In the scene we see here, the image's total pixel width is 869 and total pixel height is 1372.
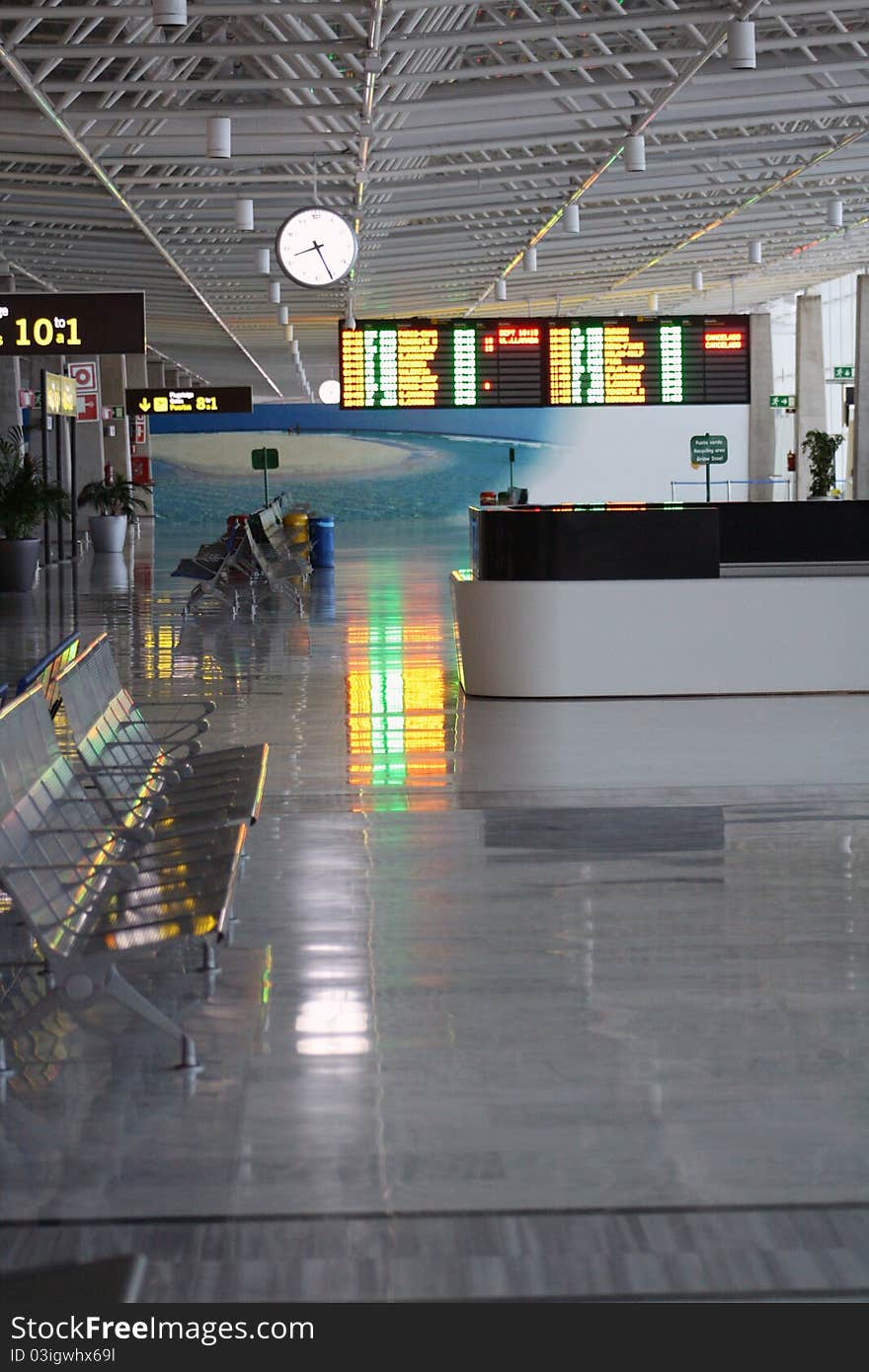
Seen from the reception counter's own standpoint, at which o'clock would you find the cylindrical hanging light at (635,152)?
The cylindrical hanging light is roughly at 6 o'clock from the reception counter.

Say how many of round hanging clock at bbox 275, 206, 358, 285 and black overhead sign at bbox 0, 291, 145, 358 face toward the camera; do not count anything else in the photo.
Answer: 2

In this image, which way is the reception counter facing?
toward the camera

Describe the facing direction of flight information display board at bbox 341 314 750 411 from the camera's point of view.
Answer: facing the viewer

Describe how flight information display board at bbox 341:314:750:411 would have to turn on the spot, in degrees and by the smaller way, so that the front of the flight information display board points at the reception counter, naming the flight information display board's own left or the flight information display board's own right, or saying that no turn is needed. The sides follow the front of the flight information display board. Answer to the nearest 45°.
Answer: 0° — it already faces it

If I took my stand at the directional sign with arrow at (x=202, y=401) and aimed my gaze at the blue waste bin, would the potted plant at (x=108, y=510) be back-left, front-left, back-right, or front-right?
front-right

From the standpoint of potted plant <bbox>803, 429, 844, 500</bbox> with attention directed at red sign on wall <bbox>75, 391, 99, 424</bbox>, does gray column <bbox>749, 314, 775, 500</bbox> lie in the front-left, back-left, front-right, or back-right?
front-right

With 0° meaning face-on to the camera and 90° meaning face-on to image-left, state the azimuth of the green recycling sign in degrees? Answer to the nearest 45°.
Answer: approximately 0°

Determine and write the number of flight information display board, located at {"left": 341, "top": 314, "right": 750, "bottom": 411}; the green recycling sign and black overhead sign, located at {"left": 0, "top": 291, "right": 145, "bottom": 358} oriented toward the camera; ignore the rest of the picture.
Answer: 3

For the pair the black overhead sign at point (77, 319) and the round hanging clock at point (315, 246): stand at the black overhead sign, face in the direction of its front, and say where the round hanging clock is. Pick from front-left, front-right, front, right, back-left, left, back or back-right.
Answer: back-left

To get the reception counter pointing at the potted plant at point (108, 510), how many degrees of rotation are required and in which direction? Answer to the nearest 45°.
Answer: approximately 135° to its right

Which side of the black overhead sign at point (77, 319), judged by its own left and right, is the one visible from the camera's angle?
front

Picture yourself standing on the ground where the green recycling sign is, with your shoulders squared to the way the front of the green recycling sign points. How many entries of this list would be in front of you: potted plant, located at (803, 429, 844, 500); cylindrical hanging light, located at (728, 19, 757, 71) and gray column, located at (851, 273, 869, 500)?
1

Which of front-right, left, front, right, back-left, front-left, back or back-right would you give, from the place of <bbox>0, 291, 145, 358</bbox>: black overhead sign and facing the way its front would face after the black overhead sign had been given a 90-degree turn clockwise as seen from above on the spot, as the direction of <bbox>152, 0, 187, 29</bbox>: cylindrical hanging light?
left
